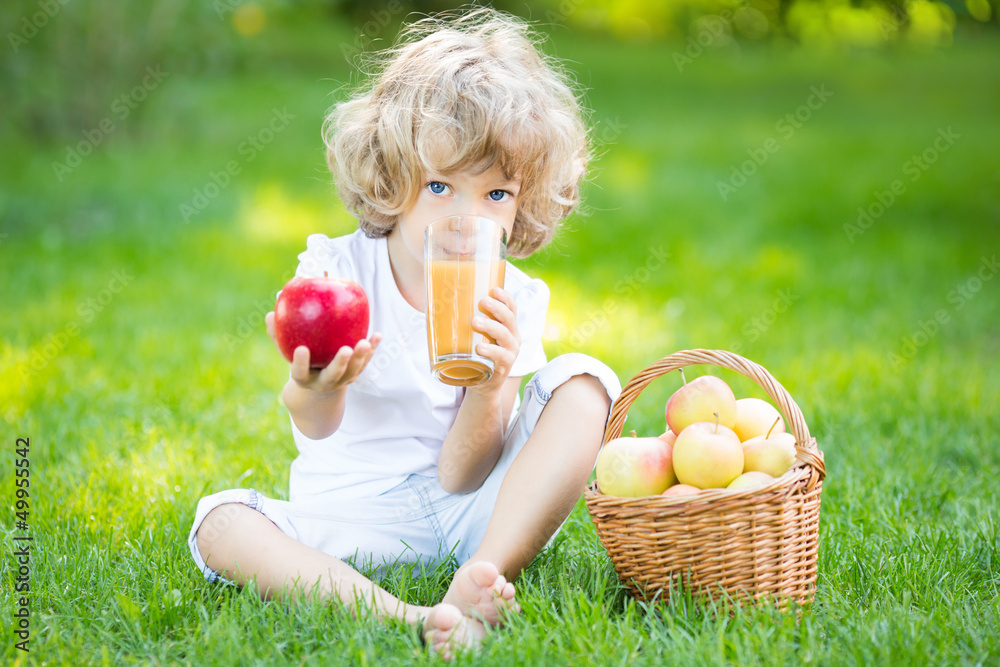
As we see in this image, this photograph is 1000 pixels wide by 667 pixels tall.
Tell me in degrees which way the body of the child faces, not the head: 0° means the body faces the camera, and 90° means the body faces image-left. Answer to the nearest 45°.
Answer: approximately 0°
